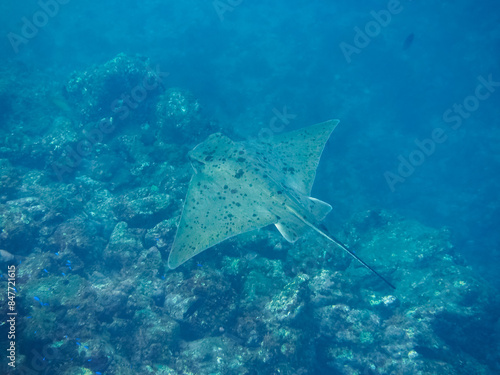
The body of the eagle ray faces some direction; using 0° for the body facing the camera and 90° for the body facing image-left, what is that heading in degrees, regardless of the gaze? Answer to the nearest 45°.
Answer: approximately 135°
